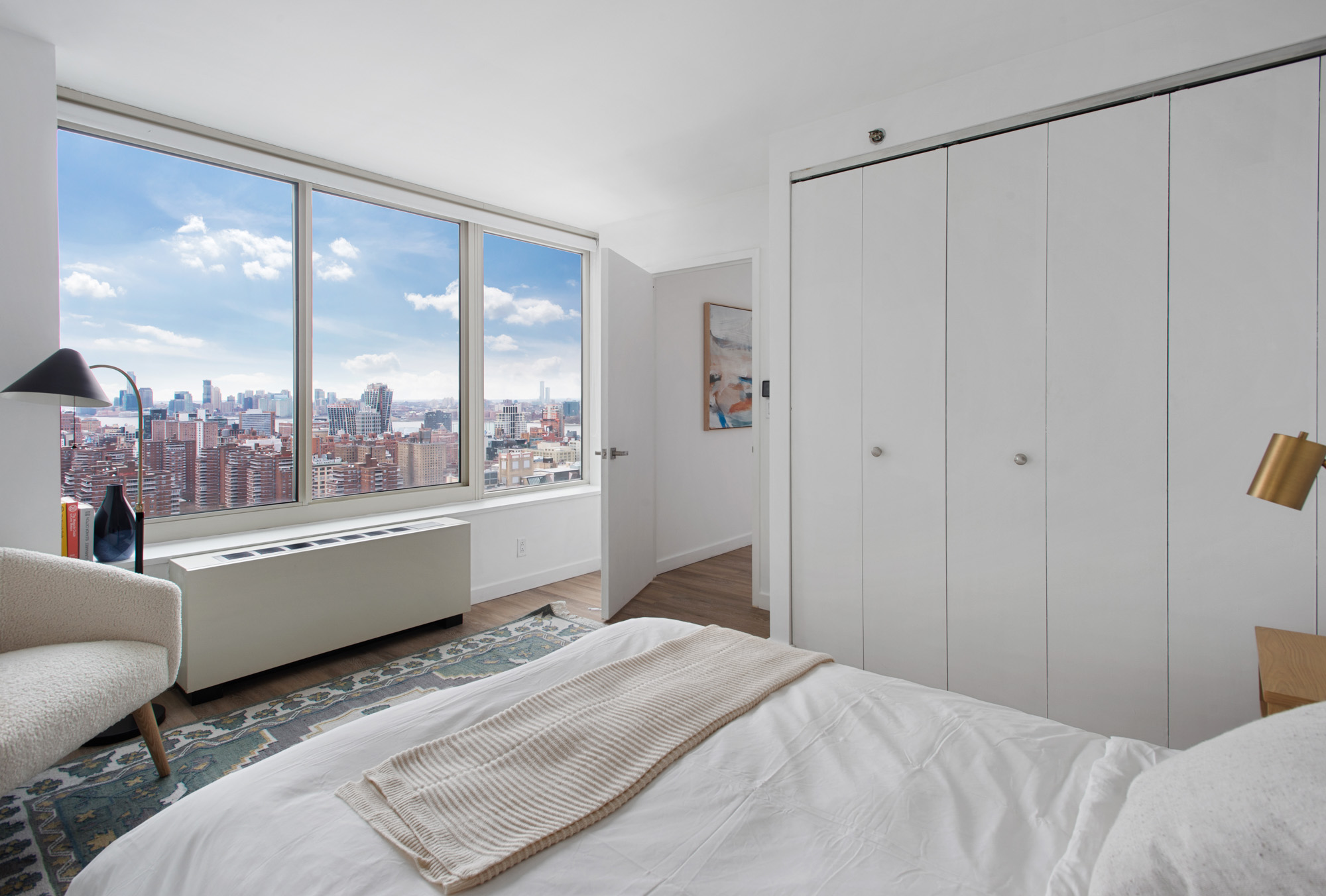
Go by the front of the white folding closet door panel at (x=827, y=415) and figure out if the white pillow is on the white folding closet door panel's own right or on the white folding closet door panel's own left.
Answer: on the white folding closet door panel's own left

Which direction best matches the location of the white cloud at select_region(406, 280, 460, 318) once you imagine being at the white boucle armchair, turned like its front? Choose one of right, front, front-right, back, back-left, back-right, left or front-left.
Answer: left

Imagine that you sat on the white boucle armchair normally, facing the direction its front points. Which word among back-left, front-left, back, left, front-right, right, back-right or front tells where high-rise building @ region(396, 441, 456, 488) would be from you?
left

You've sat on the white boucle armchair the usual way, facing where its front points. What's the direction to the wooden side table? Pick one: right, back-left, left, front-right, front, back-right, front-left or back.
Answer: front

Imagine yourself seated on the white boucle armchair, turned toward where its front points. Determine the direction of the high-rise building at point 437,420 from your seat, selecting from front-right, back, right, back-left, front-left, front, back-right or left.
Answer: left

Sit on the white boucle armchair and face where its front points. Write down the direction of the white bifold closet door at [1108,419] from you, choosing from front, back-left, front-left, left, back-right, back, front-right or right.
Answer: front

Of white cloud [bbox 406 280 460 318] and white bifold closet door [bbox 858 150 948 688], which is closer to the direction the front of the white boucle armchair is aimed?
the white bifold closet door

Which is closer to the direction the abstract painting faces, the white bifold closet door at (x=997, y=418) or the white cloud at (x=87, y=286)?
the white bifold closet door

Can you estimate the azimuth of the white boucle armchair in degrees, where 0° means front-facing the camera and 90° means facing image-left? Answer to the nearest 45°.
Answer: approximately 315°

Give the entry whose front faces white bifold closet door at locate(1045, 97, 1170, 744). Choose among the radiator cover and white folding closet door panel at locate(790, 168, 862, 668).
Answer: the radiator cover

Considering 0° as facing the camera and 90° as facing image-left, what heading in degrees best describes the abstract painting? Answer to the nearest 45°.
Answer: approximately 315°

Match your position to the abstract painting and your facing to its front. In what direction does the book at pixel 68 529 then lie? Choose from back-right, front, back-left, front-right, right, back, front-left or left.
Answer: right

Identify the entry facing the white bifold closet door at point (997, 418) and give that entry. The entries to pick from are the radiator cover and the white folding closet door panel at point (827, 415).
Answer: the radiator cover

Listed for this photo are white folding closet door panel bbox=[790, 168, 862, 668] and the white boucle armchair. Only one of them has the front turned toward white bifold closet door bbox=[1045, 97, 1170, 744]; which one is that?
the white boucle armchair

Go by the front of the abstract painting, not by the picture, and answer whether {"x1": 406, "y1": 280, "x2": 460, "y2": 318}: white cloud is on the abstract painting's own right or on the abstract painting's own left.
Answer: on the abstract painting's own right

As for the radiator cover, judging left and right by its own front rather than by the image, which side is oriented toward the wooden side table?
front
